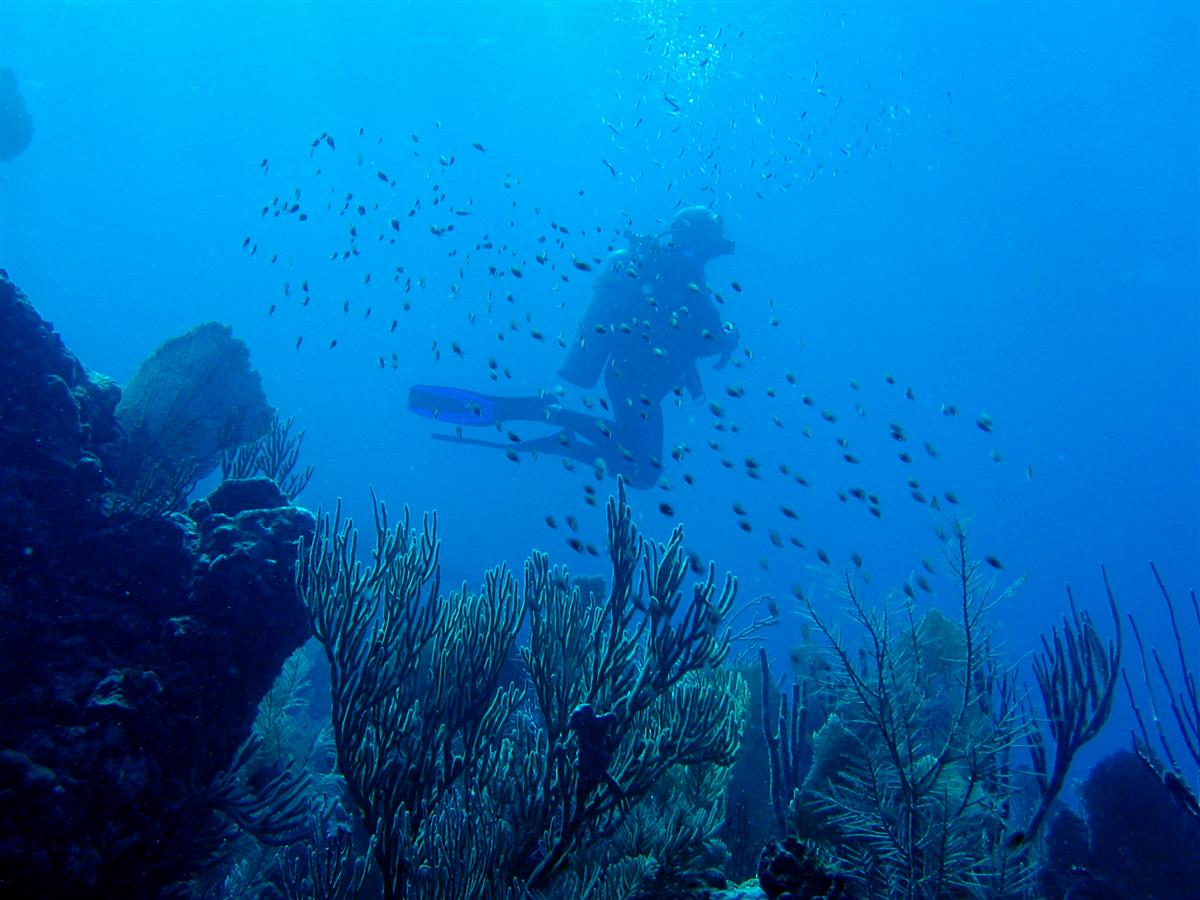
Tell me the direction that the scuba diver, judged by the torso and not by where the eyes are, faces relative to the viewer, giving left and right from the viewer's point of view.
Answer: facing to the right of the viewer

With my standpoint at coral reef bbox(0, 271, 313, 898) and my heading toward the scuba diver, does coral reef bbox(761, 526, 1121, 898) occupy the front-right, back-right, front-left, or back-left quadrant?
front-right

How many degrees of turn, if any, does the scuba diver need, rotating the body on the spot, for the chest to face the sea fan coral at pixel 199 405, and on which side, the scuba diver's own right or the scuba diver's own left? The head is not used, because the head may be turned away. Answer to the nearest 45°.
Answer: approximately 180°

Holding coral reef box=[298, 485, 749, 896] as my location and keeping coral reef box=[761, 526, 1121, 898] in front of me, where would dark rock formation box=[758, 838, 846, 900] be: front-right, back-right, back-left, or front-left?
front-right
